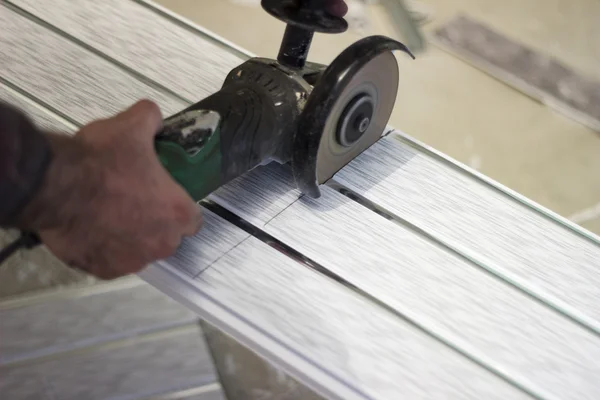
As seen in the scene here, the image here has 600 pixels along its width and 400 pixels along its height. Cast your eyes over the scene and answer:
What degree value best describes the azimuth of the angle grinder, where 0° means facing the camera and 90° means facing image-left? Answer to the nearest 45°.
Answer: approximately 225°
